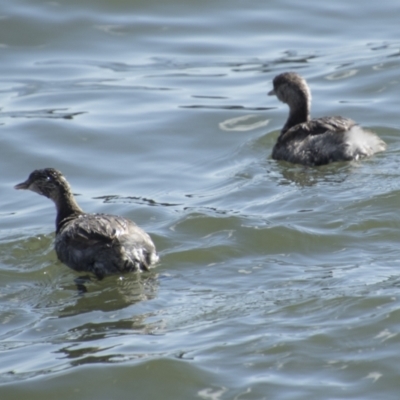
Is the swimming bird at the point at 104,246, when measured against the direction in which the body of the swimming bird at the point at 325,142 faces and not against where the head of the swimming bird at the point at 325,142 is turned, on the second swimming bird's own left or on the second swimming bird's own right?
on the second swimming bird's own left

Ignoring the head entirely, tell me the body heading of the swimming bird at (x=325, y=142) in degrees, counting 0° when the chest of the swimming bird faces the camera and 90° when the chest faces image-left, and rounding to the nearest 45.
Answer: approximately 90°

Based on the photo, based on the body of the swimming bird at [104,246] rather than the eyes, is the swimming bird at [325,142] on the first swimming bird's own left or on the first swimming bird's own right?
on the first swimming bird's own right

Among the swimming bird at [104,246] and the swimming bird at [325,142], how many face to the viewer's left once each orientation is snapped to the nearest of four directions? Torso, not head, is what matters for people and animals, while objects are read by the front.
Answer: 2

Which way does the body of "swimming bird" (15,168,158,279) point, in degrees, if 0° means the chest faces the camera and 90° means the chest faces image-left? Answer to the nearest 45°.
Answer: approximately 90°
